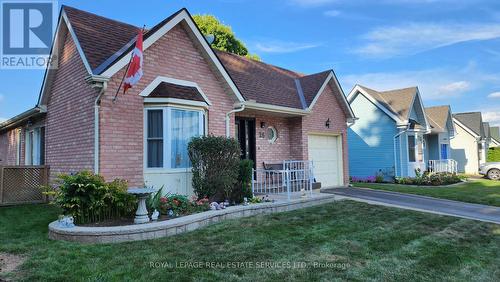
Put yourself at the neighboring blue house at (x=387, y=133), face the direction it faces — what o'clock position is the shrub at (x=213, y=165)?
The shrub is roughly at 2 o'clock from the neighboring blue house.

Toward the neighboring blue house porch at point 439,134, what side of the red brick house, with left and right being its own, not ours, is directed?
left

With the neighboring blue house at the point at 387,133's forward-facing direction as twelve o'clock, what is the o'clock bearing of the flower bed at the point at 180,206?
The flower bed is roughly at 2 o'clock from the neighboring blue house.

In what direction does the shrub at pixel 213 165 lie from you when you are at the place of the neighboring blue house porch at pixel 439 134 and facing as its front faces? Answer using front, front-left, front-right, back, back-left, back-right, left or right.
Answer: front-right

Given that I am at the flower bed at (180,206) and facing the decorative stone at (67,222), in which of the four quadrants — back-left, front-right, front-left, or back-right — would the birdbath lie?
front-left

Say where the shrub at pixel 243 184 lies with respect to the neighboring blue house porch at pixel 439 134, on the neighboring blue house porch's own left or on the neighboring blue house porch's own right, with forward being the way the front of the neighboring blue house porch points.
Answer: on the neighboring blue house porch's own right

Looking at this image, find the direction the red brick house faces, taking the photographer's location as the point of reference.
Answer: facing the viewer and to the right of the viewer

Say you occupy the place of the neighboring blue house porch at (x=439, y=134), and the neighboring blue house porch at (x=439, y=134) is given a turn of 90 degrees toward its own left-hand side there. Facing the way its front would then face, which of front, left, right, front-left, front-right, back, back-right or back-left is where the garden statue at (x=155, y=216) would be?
back-right

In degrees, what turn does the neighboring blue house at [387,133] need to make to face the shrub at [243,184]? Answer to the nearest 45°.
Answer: approximately 45° to its right

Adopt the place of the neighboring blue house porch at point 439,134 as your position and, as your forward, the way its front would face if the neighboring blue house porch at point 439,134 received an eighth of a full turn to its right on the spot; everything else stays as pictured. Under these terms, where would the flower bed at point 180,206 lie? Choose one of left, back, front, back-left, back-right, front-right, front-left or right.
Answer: front

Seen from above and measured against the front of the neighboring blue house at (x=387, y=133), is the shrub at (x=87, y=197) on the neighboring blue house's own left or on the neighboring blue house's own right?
on the neighboring blue house's own right

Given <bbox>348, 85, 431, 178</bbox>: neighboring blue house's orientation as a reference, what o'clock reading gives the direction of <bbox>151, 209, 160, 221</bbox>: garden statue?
The garden statue is roughly at 2 o'clock from the neighboring blue house.

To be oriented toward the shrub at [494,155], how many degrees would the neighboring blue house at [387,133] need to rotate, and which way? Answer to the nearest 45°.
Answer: approximately 90° to its left

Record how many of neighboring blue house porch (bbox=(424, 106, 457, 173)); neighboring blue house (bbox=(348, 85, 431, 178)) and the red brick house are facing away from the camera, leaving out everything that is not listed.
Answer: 0
